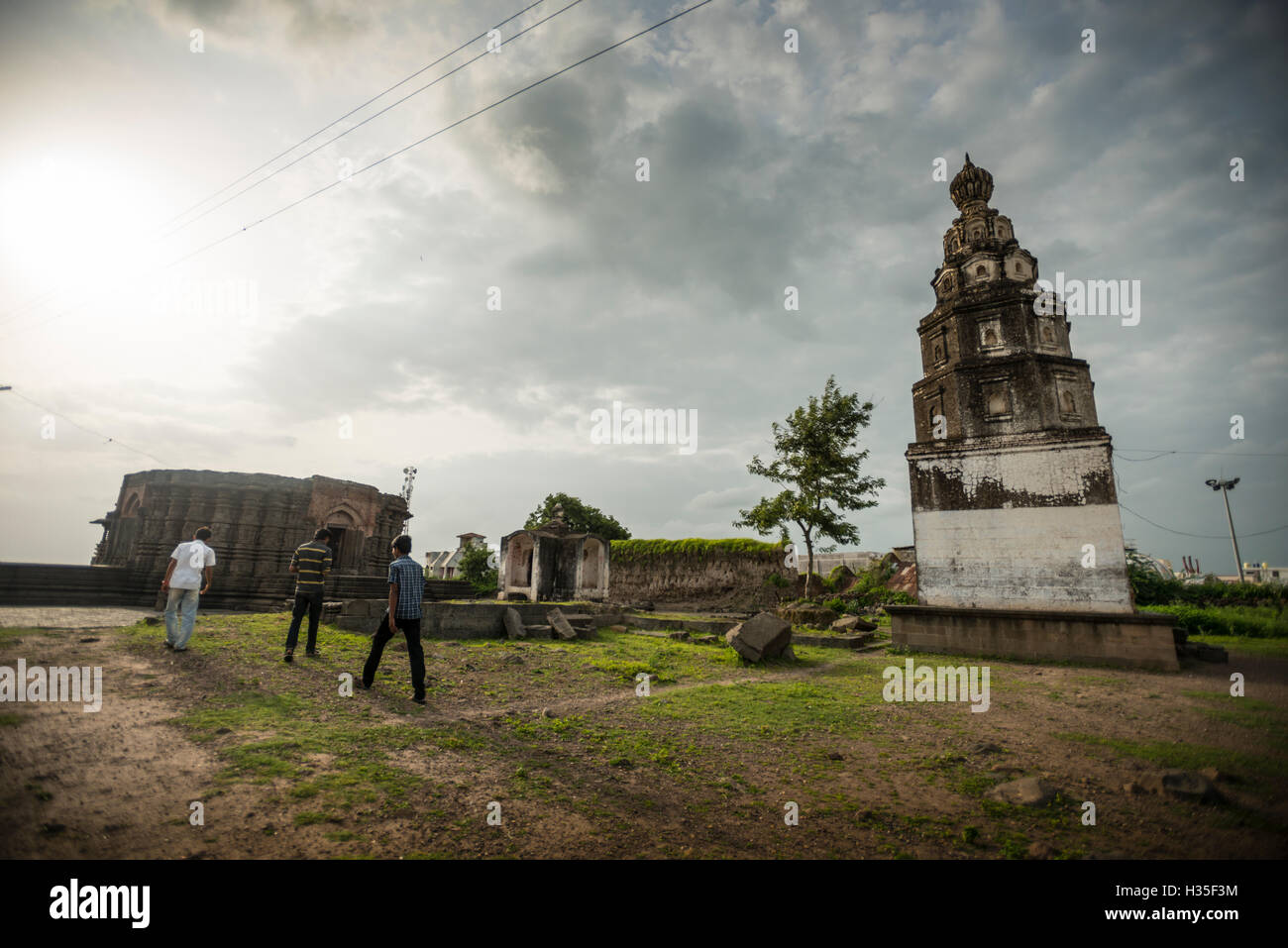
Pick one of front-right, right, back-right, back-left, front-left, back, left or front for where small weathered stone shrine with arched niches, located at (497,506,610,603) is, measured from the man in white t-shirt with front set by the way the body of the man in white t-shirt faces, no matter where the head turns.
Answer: front-right

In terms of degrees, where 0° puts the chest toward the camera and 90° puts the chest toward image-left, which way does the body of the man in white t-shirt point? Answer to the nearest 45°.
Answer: approximately 180°

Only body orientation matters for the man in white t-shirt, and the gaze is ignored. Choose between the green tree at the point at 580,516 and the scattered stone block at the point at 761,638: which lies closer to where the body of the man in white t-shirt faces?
the green tree

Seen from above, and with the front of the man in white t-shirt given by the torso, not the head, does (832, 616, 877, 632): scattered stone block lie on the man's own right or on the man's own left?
on the man's own right

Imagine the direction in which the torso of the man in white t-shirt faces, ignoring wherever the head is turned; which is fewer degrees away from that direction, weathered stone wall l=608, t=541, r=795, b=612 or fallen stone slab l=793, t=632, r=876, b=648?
the weathered stone wall

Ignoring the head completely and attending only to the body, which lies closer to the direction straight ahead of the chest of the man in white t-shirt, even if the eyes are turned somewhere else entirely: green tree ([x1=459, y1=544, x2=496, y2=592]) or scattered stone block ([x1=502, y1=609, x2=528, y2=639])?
the green tree

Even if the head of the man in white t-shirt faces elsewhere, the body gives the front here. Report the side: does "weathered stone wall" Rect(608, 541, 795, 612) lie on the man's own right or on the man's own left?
on the man's own right

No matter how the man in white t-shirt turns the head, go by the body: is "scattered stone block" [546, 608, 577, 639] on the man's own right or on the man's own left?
on the man's own right

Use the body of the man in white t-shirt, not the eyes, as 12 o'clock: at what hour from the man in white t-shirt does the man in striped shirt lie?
The man in striped shirt is roughly at 4 o'clock from the man in white t-shirt.

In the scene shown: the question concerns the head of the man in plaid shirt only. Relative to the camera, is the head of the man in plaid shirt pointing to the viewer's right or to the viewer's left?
to the viewer's left

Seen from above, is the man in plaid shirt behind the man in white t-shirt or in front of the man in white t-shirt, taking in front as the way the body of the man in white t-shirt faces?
behind

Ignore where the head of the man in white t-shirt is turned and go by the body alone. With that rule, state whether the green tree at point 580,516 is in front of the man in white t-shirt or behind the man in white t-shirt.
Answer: in front

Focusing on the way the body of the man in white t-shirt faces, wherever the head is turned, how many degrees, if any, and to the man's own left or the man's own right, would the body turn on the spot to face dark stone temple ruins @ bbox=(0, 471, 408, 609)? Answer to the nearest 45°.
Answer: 0° — they already face it
